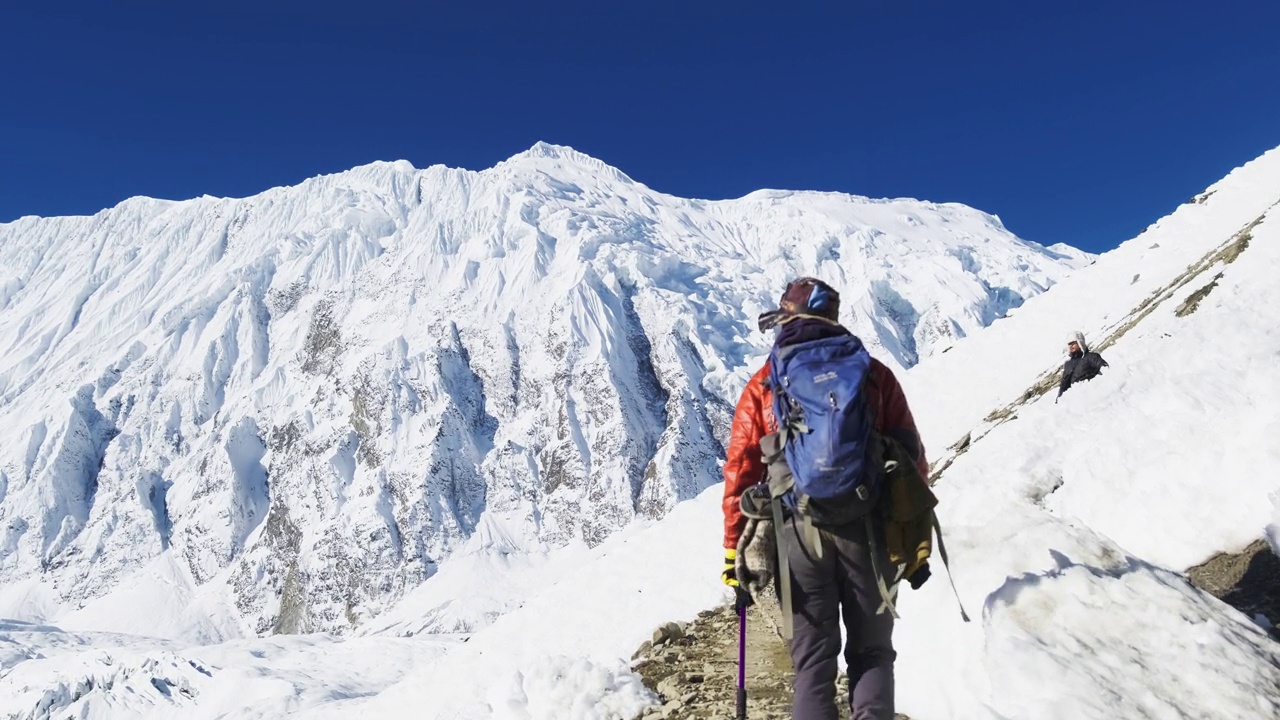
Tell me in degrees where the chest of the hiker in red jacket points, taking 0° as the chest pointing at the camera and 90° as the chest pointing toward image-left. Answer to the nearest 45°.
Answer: approximately 180°
